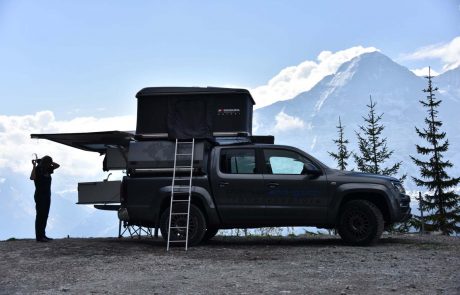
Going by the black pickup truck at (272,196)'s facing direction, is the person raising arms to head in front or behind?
behind

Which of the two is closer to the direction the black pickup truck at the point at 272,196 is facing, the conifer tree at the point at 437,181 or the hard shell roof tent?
the conifer tree

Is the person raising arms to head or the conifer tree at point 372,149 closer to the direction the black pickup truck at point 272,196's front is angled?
the conifer tree

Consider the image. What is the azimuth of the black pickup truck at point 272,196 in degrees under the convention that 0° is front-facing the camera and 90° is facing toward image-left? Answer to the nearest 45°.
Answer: approximately 270°
